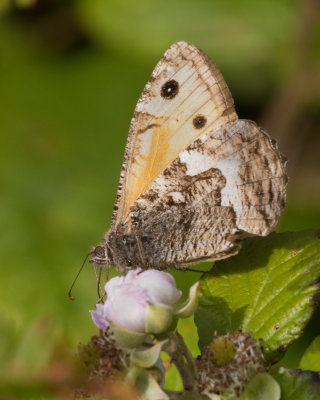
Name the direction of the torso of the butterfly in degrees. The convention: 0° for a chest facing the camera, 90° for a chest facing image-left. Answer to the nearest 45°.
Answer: approximately 90°
